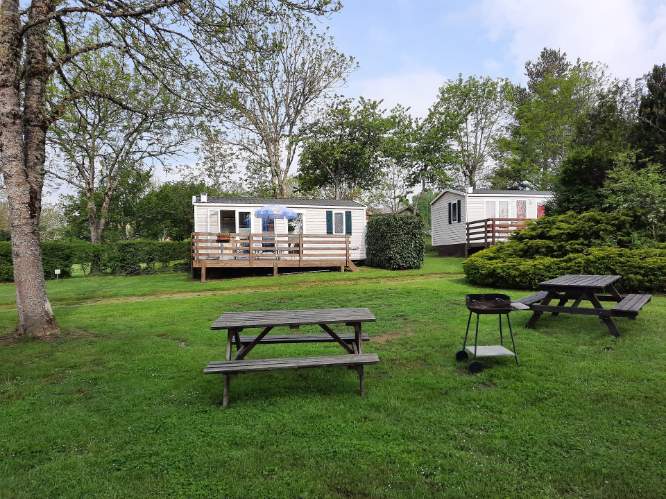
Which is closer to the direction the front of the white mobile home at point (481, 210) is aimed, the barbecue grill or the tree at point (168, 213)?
the barbecue grill

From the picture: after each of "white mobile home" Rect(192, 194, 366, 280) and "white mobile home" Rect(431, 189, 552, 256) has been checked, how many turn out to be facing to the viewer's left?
0

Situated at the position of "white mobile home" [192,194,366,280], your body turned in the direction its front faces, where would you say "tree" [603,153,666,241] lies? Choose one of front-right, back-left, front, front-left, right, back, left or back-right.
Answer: front-left

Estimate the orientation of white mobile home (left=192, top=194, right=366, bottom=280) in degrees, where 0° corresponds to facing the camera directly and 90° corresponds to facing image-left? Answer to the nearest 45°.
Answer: approximately 0°

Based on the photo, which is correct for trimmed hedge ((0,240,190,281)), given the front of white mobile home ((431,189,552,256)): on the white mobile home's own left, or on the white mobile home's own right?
on the white mobile home's own right

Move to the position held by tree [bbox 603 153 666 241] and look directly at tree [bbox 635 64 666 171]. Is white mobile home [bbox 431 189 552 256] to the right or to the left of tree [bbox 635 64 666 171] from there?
left

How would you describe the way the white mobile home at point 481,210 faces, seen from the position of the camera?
facing the viewer and to the right of the viewer

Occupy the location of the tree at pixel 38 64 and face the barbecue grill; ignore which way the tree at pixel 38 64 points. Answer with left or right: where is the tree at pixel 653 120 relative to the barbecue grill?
left

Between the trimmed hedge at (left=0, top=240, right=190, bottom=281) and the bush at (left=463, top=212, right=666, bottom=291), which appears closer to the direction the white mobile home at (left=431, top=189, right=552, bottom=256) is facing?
the bush

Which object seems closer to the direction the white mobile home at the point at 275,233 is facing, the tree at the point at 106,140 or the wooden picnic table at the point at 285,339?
the wooden picnic table

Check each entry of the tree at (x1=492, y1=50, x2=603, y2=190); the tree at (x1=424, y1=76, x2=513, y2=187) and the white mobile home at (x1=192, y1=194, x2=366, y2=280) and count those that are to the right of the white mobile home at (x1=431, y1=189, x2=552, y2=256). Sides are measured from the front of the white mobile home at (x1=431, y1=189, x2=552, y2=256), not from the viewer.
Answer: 1

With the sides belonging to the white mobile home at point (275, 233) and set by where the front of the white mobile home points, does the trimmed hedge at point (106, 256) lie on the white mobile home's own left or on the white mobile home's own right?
on the white mobile home's own right

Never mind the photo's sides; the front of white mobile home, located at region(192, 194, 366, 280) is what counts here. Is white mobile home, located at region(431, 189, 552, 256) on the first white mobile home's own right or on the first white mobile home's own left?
on the first white mobile home's own left

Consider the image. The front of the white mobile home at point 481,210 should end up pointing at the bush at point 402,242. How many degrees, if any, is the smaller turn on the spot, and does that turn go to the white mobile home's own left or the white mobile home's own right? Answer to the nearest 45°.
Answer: approximately 90° to the white mobile home's own right

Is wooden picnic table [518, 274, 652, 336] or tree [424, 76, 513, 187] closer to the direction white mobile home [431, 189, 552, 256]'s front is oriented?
the wooden picnic table
